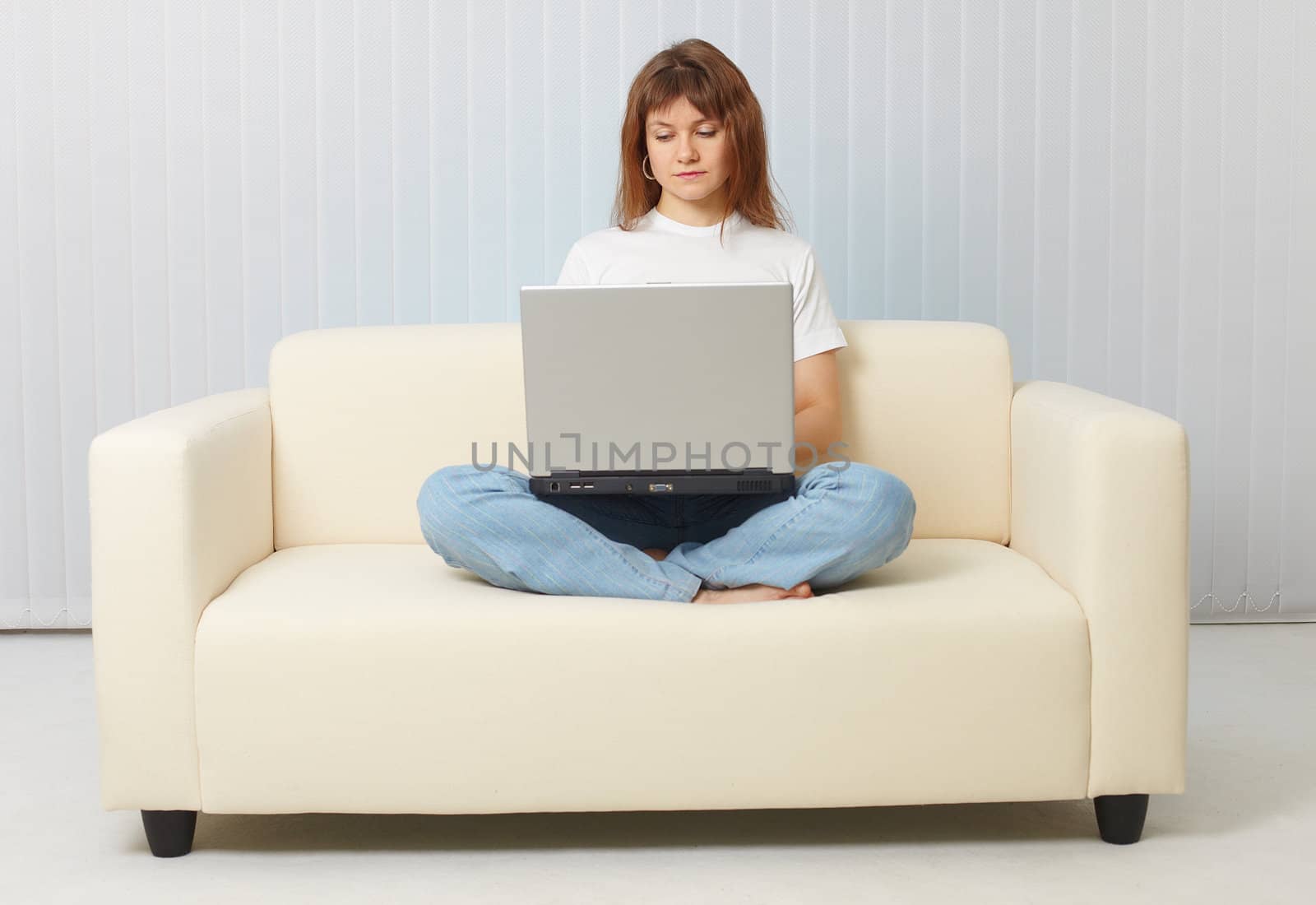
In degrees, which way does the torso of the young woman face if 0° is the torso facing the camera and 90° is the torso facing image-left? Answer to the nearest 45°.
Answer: approximately 0°

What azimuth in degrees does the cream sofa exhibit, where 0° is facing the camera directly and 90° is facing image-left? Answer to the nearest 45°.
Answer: approximately 0°
